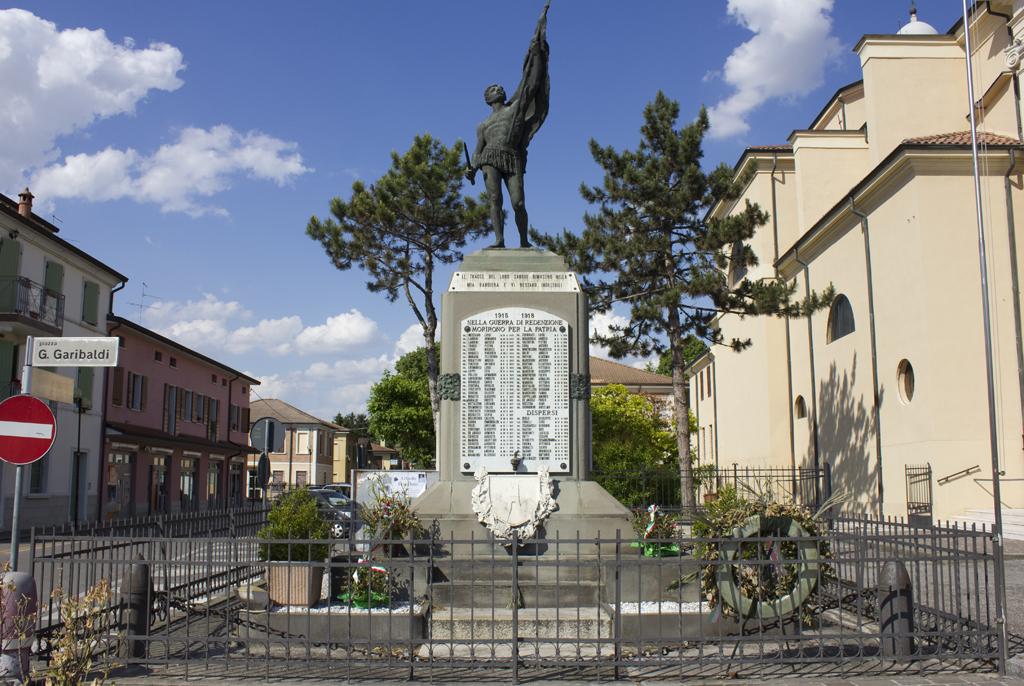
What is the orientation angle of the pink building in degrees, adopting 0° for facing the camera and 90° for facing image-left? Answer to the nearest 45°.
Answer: approximately 315°

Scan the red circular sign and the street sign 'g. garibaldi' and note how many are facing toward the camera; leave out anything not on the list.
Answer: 2

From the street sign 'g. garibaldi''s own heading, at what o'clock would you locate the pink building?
The pink building is roughly at 6 o'clock from the street sign 'g. garibaldi'.

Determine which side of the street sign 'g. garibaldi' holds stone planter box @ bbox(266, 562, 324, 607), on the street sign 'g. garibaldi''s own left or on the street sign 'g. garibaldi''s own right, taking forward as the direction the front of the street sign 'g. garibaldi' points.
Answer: on the street sign 'g. garibaldi''s own left

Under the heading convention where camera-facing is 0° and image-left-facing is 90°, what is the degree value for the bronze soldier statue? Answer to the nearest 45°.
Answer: approximately 0°
